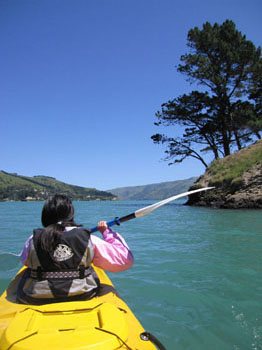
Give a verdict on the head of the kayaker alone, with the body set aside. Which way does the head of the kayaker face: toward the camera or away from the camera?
away from the camera

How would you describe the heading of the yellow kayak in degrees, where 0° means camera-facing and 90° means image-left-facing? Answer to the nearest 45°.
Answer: approximately 180°

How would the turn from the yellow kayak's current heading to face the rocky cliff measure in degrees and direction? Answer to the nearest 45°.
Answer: approximately 45° to its right

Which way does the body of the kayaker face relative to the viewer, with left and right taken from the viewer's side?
facing away from the viewer
